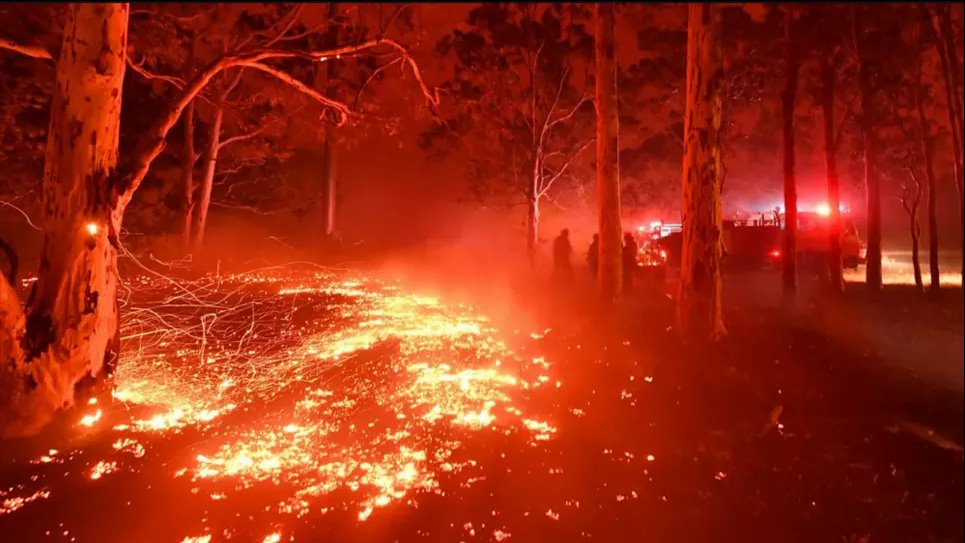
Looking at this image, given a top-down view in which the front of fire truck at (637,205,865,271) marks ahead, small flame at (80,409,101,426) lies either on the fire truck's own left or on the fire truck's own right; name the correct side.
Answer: on the fire truck's own right

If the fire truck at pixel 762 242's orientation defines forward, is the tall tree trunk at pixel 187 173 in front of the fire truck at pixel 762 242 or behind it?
behind

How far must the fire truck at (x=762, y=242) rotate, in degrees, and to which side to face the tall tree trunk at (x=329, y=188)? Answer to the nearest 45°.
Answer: approximately 180°

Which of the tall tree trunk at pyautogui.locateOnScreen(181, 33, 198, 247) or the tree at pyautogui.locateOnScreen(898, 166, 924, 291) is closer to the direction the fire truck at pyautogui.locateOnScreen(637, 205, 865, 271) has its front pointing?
the tree

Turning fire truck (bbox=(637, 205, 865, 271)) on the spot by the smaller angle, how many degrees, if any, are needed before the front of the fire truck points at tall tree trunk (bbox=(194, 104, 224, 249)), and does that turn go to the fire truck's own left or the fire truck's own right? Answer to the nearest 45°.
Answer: approximately 135° to the fire truck's own right

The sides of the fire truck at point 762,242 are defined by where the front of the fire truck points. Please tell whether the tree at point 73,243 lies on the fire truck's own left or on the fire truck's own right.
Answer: on the fire truck's own right

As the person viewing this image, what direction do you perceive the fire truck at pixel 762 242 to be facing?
facing to the right of the viewer

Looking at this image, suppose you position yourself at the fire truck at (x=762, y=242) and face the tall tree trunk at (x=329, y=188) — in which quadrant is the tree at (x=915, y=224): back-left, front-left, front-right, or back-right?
back-left

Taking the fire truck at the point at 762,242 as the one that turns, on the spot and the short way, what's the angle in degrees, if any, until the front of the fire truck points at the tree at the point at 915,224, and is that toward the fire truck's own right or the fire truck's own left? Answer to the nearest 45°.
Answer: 0° — it already faces it
